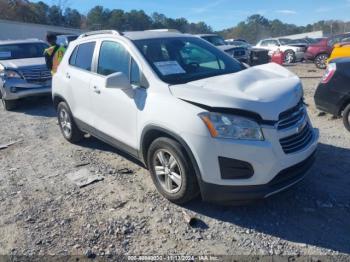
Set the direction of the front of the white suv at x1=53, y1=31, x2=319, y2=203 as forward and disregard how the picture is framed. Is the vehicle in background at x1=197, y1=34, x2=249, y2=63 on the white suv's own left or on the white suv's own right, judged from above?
on the white suv's own left

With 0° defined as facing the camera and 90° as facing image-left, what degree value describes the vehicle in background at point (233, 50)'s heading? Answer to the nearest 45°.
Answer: approximately 315°

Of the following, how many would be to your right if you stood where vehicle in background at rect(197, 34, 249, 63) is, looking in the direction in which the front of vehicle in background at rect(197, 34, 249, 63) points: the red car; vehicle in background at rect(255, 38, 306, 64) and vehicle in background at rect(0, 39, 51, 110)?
1

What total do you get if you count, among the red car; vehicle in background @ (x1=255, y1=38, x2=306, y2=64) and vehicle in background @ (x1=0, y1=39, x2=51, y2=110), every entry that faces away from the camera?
0

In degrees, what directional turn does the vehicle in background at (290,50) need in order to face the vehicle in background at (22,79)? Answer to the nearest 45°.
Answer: approximately 90° to its right

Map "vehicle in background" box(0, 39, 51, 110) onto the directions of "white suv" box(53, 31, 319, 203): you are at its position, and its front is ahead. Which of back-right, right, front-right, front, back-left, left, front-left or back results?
back

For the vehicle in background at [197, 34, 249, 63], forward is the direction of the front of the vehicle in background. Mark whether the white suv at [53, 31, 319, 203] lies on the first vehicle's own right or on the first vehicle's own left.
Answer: on the first vehicle's own right

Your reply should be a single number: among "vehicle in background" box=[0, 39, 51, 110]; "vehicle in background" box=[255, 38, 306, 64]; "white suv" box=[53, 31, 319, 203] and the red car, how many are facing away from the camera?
0

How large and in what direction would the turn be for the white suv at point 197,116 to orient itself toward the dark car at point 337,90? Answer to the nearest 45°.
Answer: approximately 90° to its left

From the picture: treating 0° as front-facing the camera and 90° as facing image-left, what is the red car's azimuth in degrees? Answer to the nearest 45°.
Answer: approximately 45°

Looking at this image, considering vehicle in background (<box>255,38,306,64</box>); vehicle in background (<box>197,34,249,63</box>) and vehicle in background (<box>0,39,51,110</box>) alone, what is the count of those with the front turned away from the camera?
0

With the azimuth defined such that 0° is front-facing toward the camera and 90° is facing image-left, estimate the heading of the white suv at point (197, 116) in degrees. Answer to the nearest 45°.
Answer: approximately 315°

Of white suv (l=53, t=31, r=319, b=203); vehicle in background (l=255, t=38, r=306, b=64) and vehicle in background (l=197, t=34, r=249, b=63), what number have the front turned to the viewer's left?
0
